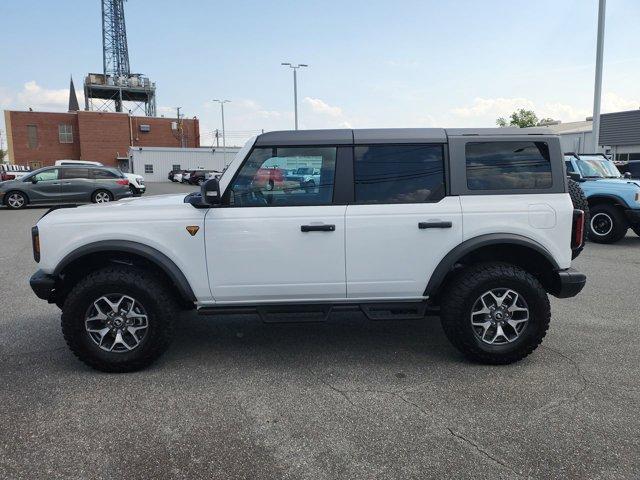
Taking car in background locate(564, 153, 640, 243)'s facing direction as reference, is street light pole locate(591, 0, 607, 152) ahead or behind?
behind

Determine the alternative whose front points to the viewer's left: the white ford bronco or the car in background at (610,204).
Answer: the white ford bronco

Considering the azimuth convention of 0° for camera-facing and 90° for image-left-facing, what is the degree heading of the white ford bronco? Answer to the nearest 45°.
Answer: approximately 90°

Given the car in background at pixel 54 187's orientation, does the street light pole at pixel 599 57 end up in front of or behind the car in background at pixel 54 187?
behind

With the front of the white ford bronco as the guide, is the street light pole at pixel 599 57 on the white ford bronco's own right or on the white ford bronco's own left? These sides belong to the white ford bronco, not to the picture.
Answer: on the white ford bronco's own right

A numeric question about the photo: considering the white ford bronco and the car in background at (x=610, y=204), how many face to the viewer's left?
1

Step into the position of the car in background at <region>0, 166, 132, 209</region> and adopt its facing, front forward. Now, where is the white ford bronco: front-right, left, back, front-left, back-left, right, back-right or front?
left

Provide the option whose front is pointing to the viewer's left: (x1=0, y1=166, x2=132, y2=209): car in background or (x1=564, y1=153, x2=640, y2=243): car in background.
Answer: (x1=0, y1=166, x2=132, y2=209): car in background

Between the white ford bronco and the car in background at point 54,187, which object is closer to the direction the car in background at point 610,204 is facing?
the white ford bronco

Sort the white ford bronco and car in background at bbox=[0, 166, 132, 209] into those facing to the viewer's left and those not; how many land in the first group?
2

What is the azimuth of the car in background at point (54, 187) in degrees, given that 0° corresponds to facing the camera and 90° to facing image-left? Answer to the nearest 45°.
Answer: approximately 90°
